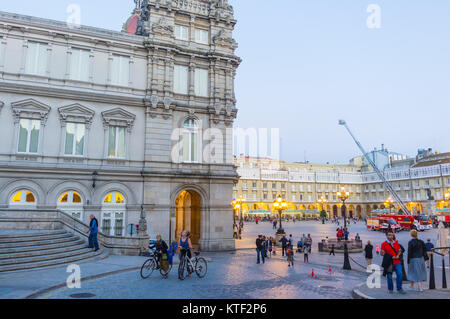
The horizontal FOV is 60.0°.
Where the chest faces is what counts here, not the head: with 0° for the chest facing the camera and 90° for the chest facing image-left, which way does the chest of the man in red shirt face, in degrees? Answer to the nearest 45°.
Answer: approximately 0°

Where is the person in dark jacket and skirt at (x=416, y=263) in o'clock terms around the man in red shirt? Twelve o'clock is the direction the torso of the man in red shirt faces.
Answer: The person in dark jacket and skirt is roughly at 8 o'clock from the man in red shirt.

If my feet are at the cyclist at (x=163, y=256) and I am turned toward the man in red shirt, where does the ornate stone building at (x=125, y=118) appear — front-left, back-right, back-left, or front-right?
back-left

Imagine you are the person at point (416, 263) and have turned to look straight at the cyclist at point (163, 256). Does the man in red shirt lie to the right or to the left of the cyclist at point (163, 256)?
left

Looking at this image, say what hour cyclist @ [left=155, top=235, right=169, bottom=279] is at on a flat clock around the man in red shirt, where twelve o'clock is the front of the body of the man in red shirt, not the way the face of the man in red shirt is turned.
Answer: The cyclist is roughly at 3 o'clock from the man in red shirt.

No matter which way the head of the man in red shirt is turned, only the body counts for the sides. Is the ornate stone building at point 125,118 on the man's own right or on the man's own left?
on the man's own right
